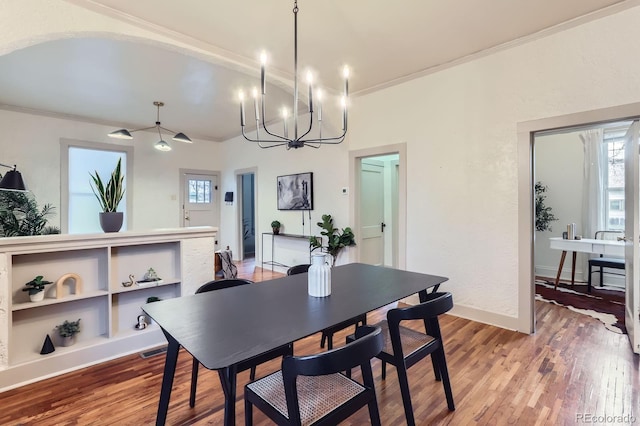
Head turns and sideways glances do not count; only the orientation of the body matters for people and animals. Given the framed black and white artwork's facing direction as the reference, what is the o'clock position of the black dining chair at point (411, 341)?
The black dining chair is roughly at 10 o'clock from the framed black and white artwork.

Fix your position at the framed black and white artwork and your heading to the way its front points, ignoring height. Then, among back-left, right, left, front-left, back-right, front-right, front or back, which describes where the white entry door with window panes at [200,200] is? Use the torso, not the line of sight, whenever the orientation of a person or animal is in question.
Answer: right

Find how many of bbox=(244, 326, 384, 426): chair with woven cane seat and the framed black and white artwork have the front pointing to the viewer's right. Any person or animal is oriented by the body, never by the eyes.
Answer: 0

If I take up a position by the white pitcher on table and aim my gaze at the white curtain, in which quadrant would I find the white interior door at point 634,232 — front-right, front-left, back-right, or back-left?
front-right

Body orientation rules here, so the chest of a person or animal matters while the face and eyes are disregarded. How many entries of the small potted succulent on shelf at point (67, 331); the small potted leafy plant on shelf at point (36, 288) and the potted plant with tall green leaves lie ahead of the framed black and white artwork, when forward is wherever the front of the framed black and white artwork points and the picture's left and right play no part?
3

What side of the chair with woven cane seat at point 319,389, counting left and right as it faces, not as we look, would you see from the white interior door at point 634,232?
right

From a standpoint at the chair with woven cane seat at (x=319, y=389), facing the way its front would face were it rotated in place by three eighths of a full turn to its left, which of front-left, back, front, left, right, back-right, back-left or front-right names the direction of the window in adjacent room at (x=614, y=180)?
back-left

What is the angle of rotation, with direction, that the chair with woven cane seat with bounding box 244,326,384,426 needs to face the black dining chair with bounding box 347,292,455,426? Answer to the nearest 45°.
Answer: approximately 90° to its right

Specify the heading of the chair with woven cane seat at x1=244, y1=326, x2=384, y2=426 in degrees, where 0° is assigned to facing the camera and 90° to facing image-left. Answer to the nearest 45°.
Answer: approximately 135°

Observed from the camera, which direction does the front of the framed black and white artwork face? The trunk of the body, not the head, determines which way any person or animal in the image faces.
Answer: facing the viewer and to the left of the viewer

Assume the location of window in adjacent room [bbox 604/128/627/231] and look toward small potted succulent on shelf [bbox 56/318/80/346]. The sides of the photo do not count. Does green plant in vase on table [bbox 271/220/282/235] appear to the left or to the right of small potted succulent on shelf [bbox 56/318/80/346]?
right

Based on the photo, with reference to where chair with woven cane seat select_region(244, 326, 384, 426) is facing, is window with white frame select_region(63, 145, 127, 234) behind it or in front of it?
in front

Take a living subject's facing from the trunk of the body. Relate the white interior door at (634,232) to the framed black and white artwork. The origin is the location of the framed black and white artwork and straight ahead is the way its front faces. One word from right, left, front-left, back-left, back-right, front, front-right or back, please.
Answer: left

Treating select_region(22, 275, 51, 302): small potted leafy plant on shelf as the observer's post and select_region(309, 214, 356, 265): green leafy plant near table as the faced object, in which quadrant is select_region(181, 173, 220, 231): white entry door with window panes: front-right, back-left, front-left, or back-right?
front-left

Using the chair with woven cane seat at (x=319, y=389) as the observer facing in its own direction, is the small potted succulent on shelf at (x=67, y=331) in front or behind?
in front

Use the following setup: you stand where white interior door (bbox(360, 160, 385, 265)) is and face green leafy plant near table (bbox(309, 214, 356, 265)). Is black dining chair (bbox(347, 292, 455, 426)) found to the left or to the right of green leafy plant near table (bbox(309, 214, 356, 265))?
left

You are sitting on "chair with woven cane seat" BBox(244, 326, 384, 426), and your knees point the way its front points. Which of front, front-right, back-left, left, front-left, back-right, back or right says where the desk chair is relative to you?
right
